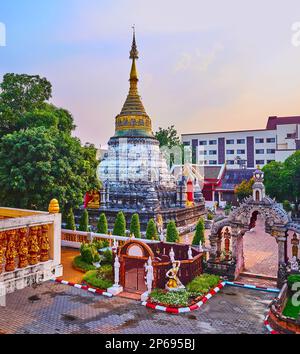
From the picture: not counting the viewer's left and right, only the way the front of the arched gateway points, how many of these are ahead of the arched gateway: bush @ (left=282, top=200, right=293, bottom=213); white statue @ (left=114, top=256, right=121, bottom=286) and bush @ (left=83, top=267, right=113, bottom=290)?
2

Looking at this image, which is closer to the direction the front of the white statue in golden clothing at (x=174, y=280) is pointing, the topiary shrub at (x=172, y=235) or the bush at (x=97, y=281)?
the bush

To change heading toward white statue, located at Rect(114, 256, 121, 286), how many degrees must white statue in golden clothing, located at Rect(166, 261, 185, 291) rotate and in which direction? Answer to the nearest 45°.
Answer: approximately 45° to its right

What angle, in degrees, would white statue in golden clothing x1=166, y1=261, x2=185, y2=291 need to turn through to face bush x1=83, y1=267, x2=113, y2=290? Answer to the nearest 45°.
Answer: approximately 45° to its right

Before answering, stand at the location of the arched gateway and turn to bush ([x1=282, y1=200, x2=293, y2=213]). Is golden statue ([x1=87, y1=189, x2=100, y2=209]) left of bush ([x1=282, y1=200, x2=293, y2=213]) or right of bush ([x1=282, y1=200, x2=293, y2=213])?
left

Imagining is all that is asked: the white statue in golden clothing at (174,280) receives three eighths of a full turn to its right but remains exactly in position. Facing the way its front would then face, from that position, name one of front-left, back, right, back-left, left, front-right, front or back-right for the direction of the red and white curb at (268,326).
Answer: back-right

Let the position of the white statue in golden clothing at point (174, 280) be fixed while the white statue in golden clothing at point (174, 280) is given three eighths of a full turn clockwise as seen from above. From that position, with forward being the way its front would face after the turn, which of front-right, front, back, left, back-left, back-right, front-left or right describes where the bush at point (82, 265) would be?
front-left

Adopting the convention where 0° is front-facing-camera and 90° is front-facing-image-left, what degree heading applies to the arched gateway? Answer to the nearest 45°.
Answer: approximately 45°

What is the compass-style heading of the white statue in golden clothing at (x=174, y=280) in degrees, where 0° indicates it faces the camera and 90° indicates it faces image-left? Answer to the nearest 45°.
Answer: approximately 45°

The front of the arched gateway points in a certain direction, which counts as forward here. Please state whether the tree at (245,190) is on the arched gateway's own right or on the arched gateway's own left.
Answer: on the arched gateway's own right

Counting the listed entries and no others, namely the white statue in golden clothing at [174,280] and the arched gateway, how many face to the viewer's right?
0

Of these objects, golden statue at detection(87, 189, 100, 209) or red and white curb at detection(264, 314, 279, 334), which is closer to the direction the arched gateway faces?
the red and white curb
